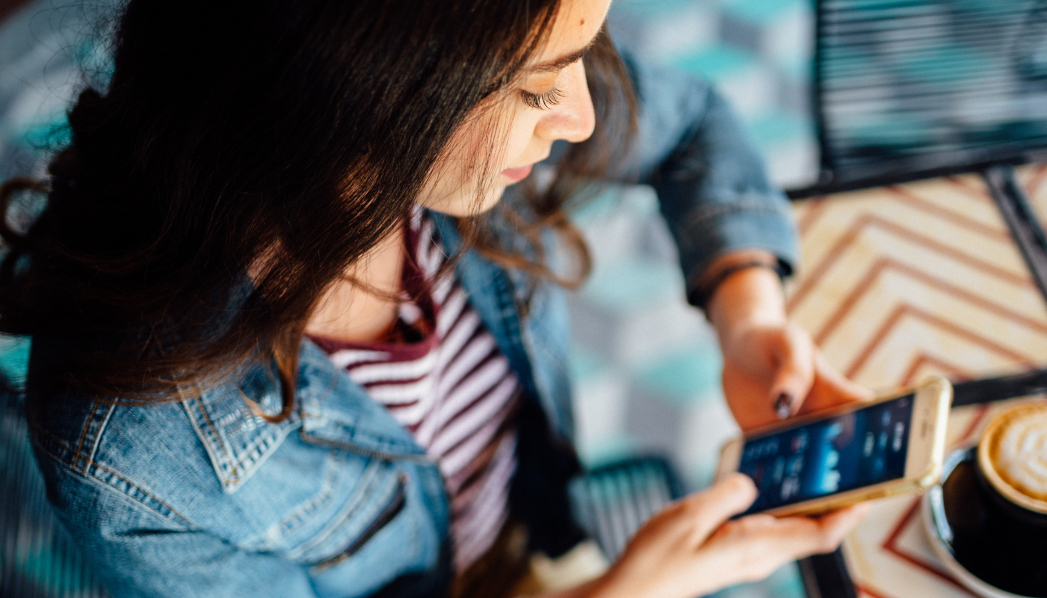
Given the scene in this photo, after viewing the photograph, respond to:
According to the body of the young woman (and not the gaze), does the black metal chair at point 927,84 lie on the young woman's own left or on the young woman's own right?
on the young woman's own left

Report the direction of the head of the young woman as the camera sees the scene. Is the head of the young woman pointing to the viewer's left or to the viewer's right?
to the viewer's right

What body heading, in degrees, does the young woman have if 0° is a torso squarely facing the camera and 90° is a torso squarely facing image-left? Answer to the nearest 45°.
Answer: approximately 315°
